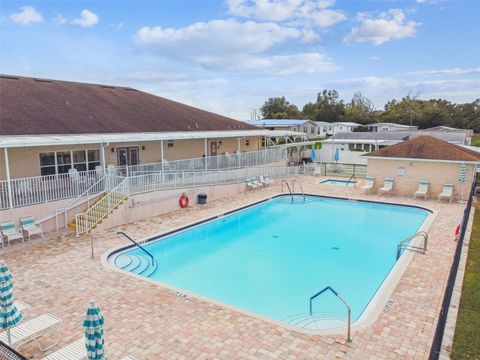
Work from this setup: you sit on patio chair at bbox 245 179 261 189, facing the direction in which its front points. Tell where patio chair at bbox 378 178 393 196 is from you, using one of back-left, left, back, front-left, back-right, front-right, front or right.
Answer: front-left

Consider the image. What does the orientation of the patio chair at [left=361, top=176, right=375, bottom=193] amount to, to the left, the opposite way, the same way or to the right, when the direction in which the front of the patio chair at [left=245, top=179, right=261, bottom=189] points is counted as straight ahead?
to the right

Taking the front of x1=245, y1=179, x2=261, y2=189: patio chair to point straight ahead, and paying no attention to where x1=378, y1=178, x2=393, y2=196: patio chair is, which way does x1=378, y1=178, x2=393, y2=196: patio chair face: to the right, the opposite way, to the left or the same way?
to the right

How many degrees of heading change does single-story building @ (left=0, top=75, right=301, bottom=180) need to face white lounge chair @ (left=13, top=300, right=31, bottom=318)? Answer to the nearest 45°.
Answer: approximately 45° to its right

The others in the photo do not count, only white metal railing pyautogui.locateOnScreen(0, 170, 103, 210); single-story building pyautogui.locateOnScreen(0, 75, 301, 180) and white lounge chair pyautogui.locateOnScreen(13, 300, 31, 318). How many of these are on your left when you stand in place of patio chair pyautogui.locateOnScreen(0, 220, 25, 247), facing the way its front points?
2

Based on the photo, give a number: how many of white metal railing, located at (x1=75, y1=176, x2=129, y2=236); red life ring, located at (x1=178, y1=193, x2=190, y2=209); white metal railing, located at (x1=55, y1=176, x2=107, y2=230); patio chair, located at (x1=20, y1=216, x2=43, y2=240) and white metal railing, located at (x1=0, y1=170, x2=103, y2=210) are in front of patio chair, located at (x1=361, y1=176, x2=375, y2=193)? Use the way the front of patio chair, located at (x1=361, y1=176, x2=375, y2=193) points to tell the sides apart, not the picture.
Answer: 5

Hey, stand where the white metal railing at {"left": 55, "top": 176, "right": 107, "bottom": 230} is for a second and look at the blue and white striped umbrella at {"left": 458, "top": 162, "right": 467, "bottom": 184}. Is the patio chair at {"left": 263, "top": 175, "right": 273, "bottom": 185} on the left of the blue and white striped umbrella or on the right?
left

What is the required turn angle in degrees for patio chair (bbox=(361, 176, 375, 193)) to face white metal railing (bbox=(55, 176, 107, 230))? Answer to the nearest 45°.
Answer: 0° — it already faces it

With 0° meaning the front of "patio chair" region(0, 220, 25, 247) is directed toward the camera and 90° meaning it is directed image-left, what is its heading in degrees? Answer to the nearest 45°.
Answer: approximately 315°

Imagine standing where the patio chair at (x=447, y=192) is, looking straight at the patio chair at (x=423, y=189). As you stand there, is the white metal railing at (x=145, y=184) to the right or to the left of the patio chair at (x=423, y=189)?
left

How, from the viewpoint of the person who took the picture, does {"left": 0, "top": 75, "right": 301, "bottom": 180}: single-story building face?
facing the viewer and to the right of the viewer

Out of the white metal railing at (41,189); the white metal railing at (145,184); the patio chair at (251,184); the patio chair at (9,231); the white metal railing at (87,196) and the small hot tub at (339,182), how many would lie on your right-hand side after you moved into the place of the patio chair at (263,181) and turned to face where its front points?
5

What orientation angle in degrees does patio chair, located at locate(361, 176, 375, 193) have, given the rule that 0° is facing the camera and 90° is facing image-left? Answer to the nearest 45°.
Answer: approximately 45°

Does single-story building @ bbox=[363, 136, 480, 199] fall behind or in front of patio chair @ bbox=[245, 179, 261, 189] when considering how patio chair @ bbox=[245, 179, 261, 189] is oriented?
in front

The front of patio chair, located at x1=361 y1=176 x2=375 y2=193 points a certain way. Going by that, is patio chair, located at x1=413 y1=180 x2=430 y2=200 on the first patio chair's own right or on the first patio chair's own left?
on the first patio chair's own left

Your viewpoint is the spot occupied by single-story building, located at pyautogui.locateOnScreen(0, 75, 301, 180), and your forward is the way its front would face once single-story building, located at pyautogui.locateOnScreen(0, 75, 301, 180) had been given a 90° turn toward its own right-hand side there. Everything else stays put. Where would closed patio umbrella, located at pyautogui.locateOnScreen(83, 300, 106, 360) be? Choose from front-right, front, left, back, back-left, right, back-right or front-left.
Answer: front-left

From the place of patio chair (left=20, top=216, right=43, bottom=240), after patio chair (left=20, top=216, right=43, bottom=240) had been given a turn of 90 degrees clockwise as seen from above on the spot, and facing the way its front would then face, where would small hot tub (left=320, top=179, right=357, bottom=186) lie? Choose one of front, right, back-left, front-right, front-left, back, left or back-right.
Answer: back-left
